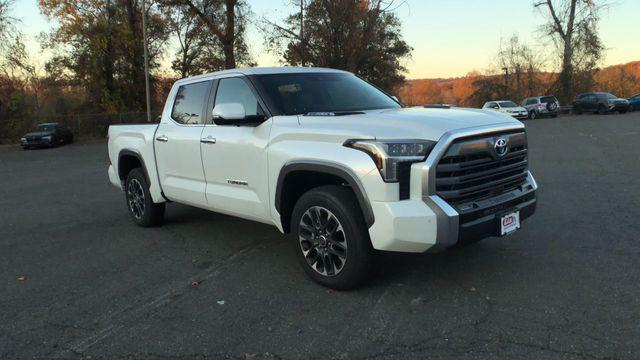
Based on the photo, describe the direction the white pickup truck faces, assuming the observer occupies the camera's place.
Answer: facing the viewer and to the right of the viewer

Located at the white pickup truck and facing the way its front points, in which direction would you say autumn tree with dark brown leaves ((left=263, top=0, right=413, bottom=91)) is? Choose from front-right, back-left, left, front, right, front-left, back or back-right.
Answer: back-left

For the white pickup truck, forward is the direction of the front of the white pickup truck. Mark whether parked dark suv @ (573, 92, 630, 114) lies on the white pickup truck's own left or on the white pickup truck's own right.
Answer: on the white pickup truck's own left

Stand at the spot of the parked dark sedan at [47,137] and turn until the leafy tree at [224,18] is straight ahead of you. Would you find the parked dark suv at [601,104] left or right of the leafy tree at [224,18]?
right

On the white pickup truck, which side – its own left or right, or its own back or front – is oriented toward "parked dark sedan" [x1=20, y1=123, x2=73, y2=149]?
back

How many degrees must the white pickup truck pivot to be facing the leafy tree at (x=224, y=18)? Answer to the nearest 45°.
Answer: approximately 135° to its left
